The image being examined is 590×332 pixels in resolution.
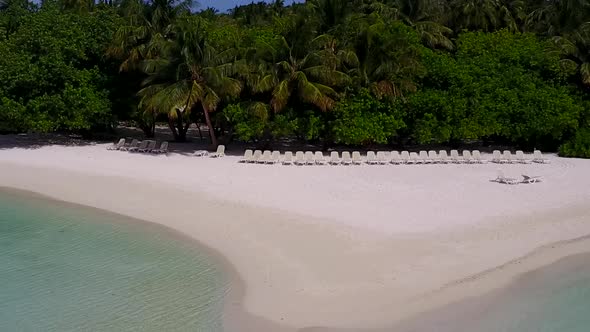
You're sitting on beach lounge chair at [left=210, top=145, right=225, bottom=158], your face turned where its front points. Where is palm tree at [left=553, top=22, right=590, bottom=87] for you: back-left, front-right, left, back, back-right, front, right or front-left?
back-left

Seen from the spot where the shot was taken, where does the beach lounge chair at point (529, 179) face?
facing to the right of the viewer

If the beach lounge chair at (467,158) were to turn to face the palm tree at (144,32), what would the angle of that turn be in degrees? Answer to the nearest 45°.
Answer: approximately 135° to its right

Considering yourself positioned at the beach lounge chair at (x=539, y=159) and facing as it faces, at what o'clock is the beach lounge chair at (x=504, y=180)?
the beach lounge chair at (x=504, y=180) is roughly at 2 o'clock from the beach lounge chair at (x=539, y=159).

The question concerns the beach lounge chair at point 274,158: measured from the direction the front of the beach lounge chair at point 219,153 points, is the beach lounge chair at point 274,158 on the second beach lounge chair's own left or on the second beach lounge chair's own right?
on the second beach lounge chair's own left

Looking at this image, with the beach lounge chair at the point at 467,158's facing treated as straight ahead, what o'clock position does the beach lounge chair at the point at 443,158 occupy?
the beach lounge chair at the point at 443,158 is roughly at 4 o'clock from the beach lounge chair at the point at 467,158.

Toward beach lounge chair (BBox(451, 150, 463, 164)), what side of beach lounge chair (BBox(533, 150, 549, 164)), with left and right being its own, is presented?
right

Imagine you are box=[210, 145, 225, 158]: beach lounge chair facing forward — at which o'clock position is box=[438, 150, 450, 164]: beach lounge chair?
box=[438, 150, 450, 164]: beach lounge chair is roughly at 8 o'clock from box=[210, 145, 225, 158]: beach lounge chair.

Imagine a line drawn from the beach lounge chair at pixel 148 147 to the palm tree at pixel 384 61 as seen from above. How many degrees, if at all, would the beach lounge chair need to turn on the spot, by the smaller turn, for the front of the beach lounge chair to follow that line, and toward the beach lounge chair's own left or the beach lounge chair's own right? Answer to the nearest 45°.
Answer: approximately 135° to the beach lounge chair's own left

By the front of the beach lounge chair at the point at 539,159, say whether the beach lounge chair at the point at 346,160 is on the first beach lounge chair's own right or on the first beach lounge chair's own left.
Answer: on the first beach lounge chair's own right

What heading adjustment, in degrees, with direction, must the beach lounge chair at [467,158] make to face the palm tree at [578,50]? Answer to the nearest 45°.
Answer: approximately 90° to its left
